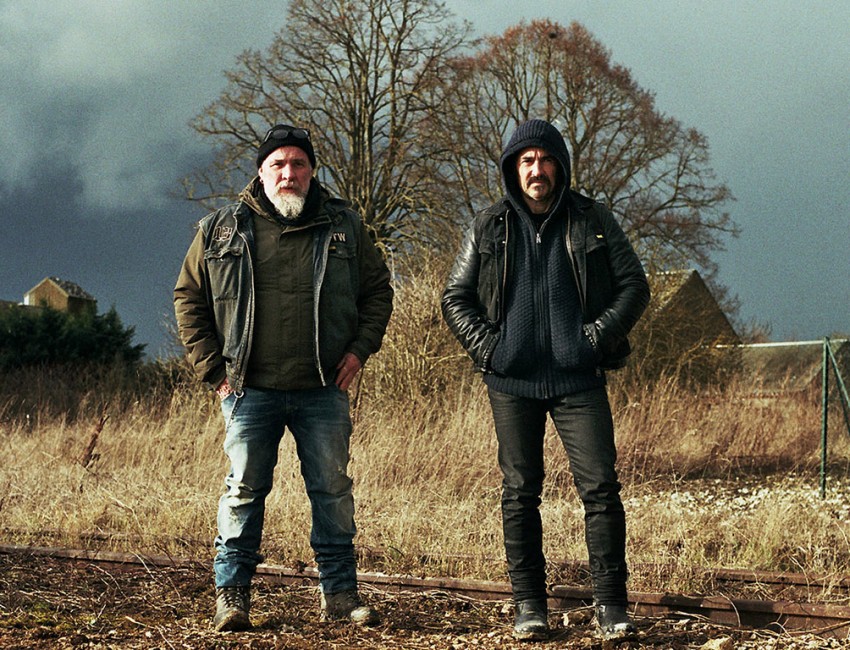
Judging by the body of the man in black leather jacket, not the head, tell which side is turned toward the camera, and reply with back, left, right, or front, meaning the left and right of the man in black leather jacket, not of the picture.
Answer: front

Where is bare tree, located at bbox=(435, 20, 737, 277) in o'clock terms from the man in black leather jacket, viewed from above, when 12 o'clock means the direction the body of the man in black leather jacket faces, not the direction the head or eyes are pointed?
The bare tree is roughly at 6 o'clock from the man in black leather jacket.

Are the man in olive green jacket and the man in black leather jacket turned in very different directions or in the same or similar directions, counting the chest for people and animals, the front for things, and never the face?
same or similar directions

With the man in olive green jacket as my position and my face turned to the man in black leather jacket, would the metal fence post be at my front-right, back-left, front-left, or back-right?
front-left

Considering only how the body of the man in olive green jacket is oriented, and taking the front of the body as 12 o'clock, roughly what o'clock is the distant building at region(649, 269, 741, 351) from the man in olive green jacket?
The distant building is roughly at 7 o'clock from the man in olive green jacket.

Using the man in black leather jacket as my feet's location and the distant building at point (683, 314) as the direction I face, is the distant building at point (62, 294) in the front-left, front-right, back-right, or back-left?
front-left

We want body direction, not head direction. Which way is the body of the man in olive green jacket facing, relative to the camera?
toward the camera

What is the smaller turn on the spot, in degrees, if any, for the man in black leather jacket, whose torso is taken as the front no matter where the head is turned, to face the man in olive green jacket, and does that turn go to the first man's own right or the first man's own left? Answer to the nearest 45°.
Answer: approximately 90° to the first man's own right

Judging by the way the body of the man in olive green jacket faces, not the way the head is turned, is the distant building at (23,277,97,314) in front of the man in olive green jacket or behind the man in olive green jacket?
behind

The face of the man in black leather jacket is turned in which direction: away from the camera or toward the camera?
toward the camera

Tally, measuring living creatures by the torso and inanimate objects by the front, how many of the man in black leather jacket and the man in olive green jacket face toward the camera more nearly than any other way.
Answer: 2
